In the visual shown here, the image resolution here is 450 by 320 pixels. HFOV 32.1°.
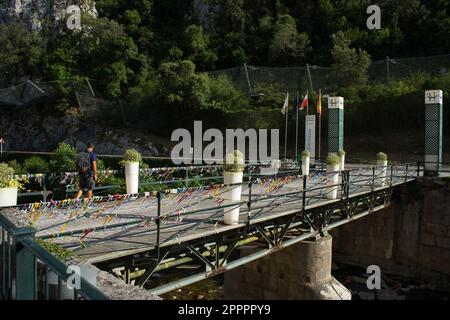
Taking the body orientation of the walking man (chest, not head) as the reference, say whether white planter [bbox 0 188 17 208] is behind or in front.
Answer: behind

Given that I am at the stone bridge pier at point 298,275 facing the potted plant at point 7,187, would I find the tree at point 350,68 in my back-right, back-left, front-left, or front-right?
back-right

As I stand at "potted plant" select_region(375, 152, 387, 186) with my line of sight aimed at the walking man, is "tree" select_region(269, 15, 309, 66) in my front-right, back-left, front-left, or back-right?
back-right

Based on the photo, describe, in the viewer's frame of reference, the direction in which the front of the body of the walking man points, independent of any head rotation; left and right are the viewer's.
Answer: facing away from the viewer and to the right of the viewer
